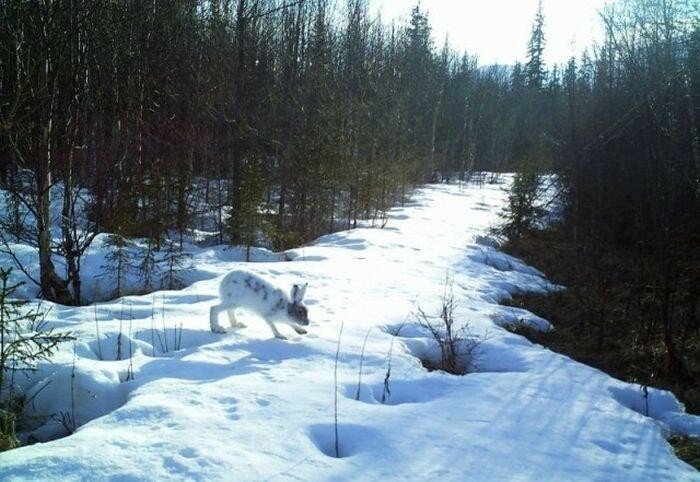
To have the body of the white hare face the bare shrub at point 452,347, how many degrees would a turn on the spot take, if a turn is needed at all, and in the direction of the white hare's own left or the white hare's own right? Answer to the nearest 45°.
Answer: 0° — it already faces it

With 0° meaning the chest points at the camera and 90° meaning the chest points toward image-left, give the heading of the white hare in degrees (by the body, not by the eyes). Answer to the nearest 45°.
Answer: approximately 270°
